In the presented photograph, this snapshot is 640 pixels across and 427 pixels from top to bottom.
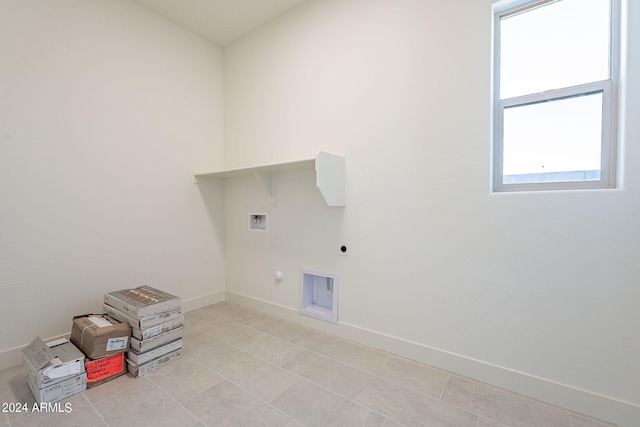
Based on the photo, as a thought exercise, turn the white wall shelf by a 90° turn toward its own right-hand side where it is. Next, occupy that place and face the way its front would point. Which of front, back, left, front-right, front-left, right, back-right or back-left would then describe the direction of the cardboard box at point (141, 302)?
front-left

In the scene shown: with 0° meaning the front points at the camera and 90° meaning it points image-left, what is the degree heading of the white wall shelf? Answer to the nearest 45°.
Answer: approximately 45°

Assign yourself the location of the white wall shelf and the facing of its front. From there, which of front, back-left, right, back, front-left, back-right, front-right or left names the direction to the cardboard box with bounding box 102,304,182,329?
front-right

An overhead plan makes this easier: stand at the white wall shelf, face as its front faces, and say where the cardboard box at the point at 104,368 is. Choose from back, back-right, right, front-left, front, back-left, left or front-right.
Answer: front-right

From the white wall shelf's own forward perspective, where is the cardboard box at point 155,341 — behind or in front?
in front

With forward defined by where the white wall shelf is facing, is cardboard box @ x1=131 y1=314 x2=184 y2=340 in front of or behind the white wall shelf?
in front

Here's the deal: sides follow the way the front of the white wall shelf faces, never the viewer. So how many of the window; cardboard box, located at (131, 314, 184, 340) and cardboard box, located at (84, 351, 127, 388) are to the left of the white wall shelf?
1

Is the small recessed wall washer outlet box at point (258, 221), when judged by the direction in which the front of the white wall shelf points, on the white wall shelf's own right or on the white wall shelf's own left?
on the white wall shelf's own right

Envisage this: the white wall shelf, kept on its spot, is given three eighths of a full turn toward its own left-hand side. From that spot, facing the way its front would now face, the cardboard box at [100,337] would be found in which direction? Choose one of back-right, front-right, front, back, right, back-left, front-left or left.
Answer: back

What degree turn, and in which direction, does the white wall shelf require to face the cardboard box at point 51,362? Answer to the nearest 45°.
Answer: approximately 45° to its right
